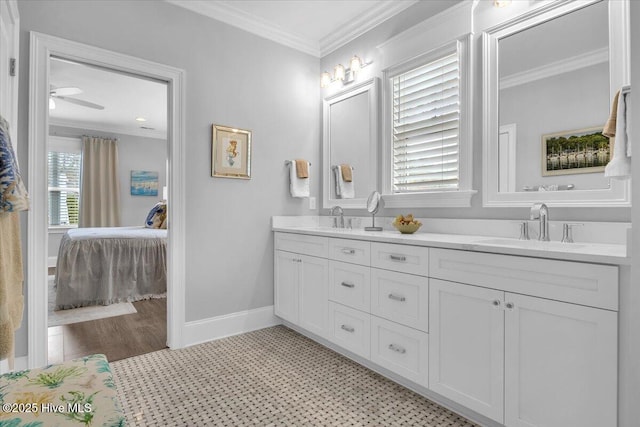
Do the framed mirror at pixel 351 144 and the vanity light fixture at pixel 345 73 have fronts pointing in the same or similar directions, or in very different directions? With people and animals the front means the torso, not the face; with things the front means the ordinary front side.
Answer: same or similar directions

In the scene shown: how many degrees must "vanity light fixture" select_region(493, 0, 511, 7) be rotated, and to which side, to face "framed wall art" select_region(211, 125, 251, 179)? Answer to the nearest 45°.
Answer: approximately 90° to its right

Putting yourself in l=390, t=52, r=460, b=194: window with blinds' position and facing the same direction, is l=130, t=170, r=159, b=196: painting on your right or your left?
on your right

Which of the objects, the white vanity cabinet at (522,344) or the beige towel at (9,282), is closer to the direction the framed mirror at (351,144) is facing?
the beige towel

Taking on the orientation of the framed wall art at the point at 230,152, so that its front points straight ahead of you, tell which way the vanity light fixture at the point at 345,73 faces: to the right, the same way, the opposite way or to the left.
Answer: to the right

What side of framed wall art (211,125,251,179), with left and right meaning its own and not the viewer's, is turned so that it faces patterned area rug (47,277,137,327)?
back

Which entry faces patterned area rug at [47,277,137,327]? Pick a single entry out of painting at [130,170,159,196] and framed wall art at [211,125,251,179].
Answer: the painting

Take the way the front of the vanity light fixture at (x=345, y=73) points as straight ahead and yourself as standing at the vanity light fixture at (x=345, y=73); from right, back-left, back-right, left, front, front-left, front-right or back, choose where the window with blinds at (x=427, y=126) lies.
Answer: left

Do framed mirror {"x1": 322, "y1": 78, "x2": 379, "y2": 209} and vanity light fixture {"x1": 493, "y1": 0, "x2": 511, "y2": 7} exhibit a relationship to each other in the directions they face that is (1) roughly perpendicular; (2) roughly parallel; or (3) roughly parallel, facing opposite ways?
roughly parallel

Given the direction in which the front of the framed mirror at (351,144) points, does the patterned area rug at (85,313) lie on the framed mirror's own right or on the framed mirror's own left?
on the framed mirror's own right

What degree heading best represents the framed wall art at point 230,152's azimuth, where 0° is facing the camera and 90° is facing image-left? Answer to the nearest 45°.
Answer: approximately 315°

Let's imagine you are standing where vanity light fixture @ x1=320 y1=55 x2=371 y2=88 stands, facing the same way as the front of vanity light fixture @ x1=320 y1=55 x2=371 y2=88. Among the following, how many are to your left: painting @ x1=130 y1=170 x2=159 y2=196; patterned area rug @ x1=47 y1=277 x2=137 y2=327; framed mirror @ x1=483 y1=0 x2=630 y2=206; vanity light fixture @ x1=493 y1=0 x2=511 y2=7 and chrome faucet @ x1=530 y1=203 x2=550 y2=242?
3

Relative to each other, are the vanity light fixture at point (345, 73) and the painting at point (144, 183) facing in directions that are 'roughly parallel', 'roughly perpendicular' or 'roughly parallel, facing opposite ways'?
roughly perpendicular

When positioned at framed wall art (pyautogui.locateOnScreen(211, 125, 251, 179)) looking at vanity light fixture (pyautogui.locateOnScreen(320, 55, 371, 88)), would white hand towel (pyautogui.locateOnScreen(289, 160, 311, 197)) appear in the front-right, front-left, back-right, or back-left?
front-left

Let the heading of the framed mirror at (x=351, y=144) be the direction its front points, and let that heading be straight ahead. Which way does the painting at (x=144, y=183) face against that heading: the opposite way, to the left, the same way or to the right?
to the left

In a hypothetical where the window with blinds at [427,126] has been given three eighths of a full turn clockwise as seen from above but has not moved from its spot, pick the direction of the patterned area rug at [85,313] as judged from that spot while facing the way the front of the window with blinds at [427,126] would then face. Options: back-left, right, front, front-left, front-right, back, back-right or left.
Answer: left
